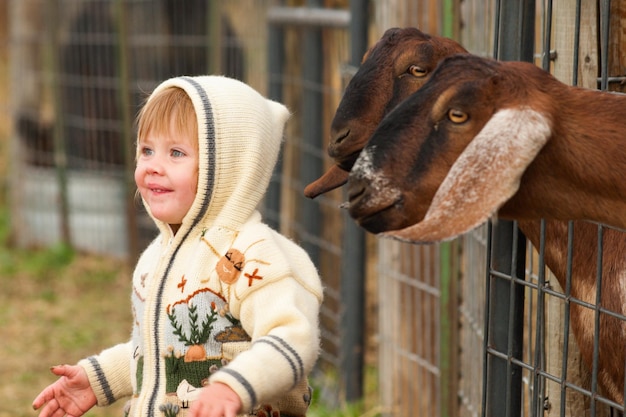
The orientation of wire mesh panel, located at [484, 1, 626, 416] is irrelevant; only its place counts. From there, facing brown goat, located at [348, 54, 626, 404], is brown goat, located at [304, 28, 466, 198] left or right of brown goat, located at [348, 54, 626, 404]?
right

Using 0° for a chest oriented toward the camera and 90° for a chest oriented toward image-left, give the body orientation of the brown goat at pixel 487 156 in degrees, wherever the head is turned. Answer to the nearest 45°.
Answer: approximately 90°

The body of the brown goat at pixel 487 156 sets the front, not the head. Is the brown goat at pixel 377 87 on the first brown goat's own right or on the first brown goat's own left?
on the first brown goat's own right

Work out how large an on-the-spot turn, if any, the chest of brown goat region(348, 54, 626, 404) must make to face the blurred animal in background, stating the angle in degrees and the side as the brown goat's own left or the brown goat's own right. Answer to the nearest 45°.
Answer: approximately 45° to the brown goat's own right
